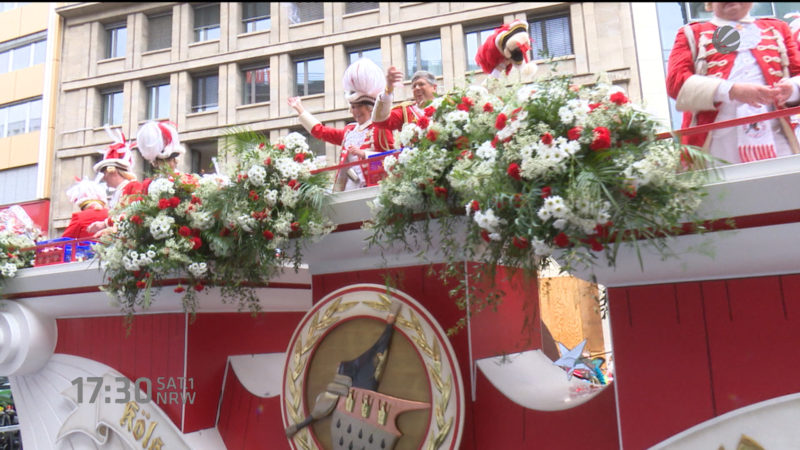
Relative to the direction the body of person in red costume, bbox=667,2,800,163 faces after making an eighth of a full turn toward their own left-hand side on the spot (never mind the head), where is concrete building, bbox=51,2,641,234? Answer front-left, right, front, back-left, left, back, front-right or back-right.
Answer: back

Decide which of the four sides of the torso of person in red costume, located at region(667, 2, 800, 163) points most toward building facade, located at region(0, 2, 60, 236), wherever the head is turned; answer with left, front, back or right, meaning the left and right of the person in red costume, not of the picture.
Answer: right

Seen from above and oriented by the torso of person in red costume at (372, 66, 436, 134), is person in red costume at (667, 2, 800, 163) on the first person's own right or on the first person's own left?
on the first person's own left

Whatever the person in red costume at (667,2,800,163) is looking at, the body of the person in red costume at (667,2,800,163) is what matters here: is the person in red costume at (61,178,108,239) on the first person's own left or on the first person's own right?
on the first person's own right

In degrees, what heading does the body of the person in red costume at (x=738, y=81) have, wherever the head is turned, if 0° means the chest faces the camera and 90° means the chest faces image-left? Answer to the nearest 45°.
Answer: approximately 0°

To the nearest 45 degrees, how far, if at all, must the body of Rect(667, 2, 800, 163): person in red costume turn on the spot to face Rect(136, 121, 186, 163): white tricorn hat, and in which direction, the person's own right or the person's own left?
approximately 90° to the person's own right

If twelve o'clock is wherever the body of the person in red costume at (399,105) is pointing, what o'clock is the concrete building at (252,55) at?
The concrete building is roughly at 4 o'clock from the person in red costume.
